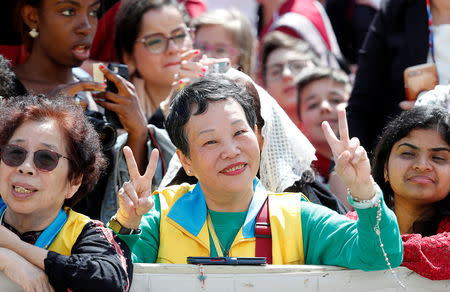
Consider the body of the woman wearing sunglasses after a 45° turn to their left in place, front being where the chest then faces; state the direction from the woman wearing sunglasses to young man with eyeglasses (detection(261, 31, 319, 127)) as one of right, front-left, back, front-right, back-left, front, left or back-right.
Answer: back-left

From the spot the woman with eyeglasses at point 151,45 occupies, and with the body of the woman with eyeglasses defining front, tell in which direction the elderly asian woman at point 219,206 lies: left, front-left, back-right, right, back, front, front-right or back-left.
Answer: front-right

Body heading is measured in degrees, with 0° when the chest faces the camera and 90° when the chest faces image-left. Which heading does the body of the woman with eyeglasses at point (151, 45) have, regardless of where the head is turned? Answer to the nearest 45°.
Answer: approximately 315°

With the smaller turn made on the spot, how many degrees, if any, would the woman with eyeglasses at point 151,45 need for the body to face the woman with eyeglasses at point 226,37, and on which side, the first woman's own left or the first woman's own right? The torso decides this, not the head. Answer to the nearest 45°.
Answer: approximately 90° to the first woman's own left
